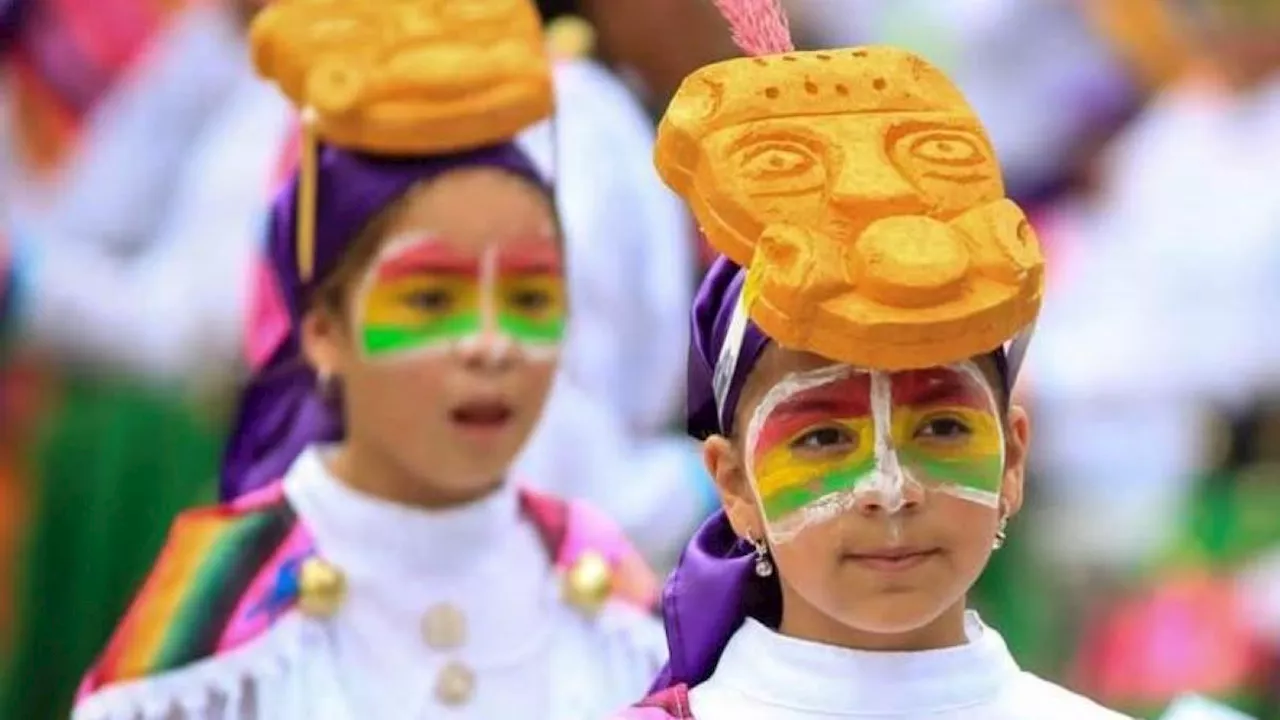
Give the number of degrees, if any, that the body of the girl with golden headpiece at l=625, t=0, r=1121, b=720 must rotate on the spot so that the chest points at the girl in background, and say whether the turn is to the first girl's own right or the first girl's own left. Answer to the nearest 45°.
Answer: approximately 135° to the first girl's own right

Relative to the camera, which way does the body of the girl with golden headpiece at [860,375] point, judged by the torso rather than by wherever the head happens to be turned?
toward the camera
